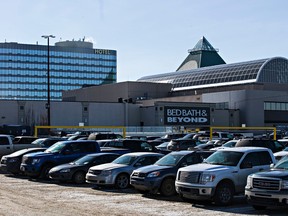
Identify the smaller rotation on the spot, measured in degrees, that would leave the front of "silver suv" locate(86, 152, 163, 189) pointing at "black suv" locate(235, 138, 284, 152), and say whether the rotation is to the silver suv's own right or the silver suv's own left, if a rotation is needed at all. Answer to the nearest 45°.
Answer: approximately 180°

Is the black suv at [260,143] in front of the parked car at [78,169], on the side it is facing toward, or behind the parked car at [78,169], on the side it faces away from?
behind

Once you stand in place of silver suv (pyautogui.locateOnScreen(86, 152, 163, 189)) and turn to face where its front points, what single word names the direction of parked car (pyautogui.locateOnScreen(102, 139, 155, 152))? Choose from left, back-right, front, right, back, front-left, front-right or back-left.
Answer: back-right

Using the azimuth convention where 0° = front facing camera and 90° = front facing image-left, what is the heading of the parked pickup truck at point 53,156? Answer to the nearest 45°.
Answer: approximately 45°

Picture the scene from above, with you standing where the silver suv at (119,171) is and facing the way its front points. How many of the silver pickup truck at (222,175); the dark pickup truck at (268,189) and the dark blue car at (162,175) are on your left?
3

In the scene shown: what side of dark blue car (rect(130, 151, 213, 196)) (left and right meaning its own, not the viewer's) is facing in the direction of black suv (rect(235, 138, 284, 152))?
back

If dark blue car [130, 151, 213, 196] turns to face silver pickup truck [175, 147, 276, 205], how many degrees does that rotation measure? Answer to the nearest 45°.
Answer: approximately 90° to its left

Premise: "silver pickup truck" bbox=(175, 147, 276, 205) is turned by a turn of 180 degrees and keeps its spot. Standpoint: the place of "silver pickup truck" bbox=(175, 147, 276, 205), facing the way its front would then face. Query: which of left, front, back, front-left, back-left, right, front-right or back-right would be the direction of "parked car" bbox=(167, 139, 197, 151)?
front-left

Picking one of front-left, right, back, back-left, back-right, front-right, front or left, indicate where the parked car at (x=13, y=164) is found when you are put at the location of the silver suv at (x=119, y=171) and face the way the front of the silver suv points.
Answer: right

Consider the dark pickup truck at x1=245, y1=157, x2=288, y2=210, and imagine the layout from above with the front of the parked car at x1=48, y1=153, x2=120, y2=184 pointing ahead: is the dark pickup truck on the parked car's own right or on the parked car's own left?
on the parked car's own left

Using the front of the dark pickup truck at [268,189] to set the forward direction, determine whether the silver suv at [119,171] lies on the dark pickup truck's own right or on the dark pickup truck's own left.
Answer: on the dark pickup truck's own right

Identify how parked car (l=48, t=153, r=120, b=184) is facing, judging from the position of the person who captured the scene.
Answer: facing the viewer and to the left of the viewer
